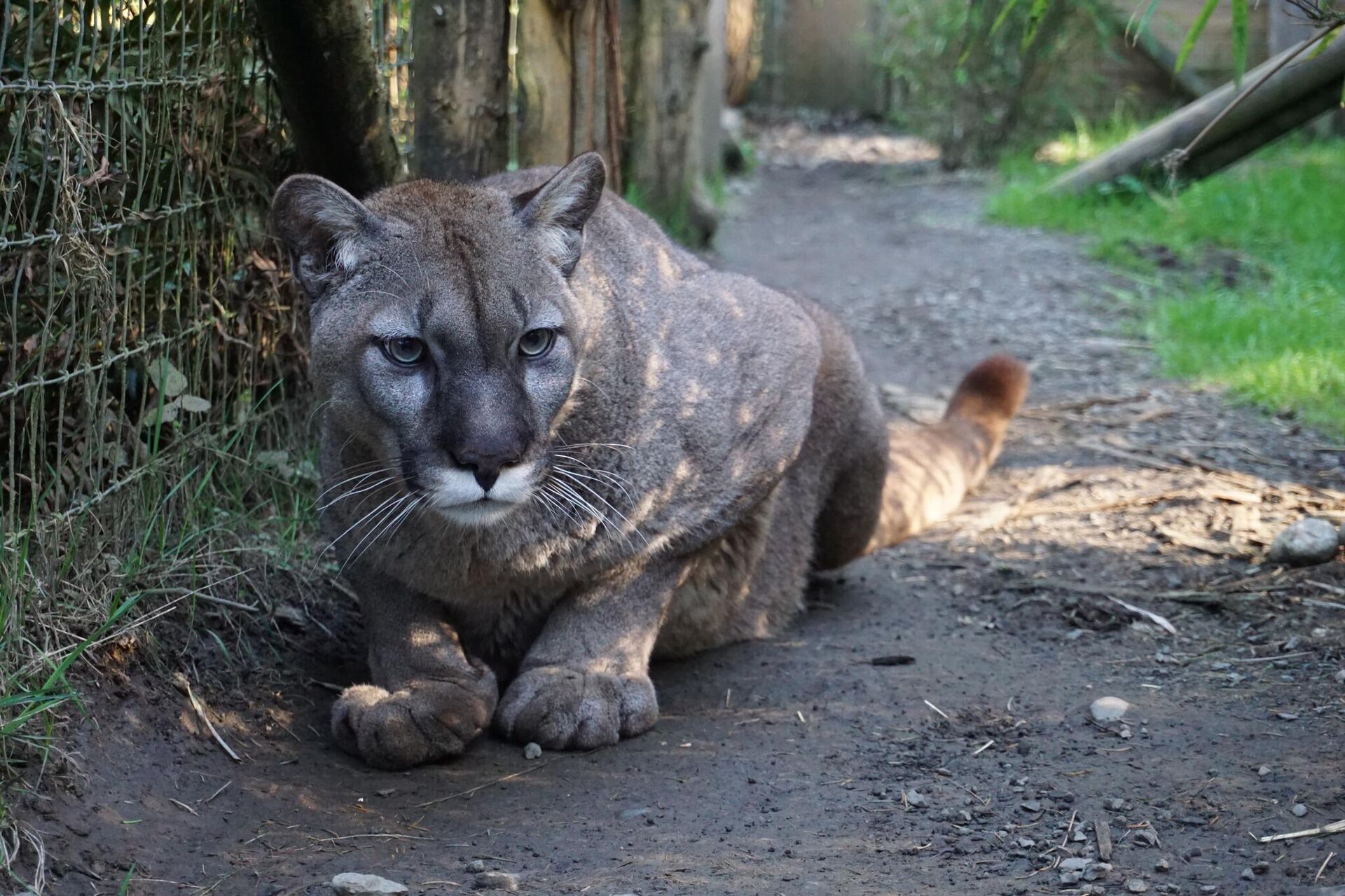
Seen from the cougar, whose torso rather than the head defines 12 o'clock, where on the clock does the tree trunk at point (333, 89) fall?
The tree trunk is roughly at 3 o'clock from the cougar.

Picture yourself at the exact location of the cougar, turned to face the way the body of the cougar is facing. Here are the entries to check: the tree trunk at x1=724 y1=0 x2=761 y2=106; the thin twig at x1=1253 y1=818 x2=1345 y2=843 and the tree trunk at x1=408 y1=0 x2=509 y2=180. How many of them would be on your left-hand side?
1

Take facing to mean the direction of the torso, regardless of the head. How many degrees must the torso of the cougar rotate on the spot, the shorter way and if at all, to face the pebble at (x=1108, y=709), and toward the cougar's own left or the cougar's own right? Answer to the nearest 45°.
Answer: approximately 135° to the cougar's own left

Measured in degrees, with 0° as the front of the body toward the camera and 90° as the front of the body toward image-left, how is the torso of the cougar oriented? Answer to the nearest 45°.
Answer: approximately 45°

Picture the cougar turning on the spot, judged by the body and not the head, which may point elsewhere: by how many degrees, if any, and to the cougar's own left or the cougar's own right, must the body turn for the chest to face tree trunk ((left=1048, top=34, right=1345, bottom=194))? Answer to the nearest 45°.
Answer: approximately 180°

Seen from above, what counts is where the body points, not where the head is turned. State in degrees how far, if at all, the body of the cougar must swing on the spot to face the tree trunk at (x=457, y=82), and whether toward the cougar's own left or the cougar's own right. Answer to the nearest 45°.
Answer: approximately 135° to the cougar's own right

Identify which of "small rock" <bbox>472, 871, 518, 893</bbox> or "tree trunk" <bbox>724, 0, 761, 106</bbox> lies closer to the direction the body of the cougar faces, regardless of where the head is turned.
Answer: the small rock

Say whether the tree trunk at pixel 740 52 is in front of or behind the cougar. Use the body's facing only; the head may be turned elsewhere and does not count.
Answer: behind

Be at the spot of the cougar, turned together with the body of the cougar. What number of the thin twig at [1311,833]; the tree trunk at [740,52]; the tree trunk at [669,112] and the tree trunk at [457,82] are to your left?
1

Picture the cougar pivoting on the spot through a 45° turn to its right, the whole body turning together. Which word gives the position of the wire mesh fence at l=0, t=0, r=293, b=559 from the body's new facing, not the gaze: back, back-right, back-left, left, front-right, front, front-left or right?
front

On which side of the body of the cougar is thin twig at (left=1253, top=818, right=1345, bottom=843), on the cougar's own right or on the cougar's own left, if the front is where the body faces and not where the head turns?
on the cougar's own left
